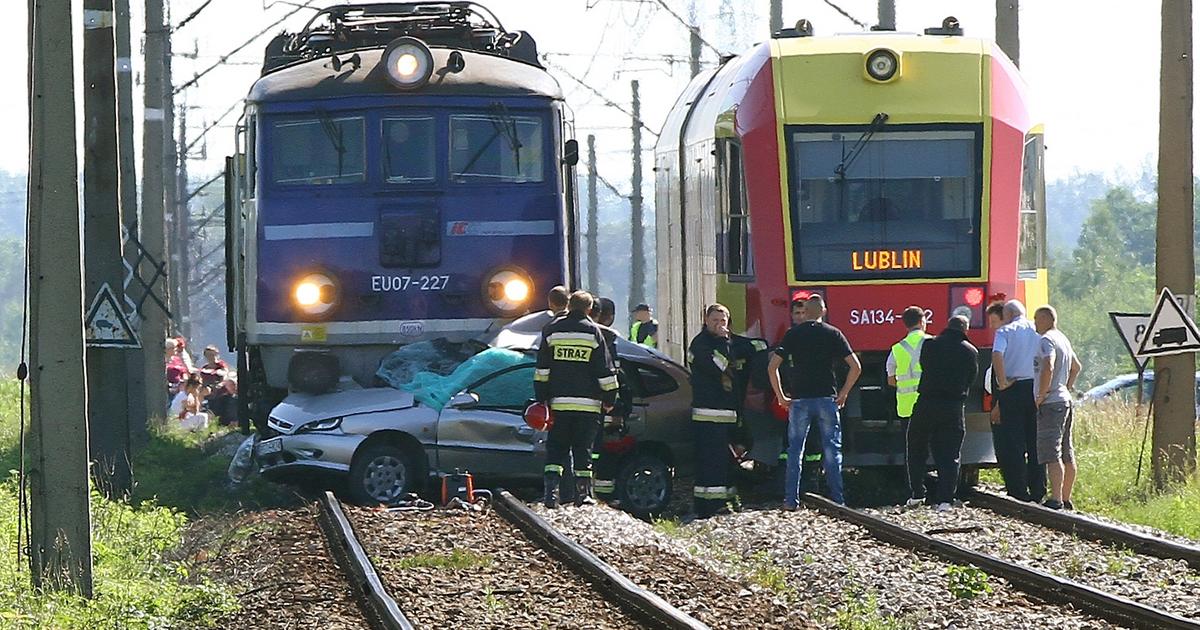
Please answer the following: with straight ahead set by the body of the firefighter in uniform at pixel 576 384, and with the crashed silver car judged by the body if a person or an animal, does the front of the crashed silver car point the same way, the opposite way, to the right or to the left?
to the left

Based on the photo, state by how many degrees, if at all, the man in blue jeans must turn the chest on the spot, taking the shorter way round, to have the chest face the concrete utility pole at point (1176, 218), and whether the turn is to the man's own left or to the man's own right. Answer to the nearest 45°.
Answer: approximately 45° to the man's own right

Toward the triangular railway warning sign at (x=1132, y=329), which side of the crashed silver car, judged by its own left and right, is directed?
back

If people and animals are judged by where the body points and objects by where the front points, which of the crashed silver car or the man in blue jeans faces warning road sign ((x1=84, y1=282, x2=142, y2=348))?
the crashed silver car

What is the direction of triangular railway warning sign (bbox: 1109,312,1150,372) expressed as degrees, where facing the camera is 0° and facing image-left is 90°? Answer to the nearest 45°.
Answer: approximately 0°

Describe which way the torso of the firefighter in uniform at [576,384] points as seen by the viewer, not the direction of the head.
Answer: away from the camera

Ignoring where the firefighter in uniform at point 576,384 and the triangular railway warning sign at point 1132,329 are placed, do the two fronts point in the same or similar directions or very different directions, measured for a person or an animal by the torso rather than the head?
very different directions

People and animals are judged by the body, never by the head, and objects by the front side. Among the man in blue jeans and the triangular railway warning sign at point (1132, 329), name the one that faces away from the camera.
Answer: the man in blue jeans

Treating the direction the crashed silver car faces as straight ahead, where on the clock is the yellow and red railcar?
The yellow and red railcar is roughly at 6 o'clock from the crashed silver car.

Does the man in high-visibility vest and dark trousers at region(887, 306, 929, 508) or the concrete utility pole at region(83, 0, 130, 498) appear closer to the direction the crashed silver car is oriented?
the concrete utility pole

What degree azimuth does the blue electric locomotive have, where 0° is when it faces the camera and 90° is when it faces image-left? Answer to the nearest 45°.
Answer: approximately 0°

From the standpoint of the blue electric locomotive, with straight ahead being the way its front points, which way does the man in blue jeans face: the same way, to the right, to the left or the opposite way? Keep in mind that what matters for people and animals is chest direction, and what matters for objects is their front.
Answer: the opposite way

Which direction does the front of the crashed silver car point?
to the viewer's left

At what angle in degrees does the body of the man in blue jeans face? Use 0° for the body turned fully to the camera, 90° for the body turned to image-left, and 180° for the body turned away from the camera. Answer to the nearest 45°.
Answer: approximately 180°
